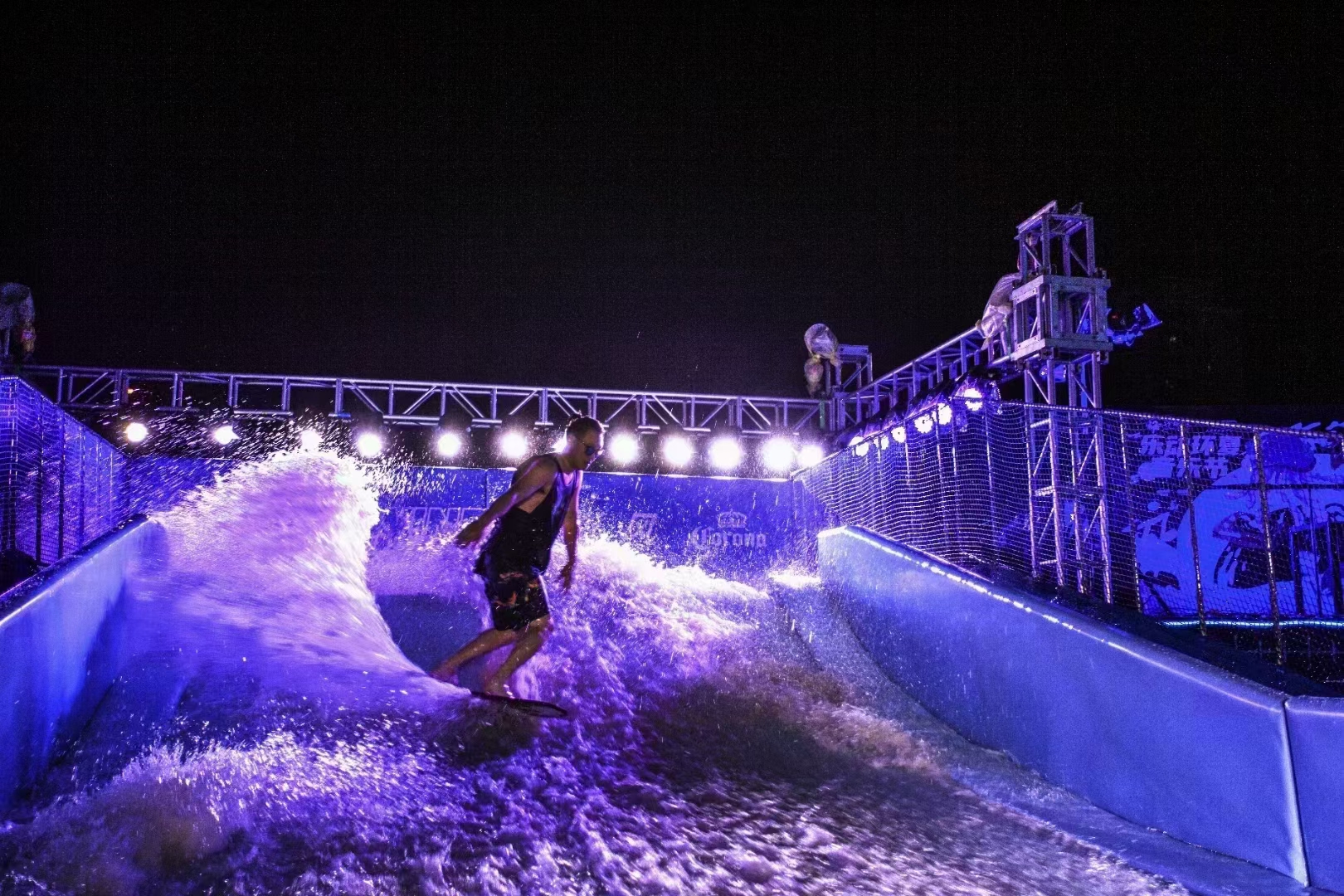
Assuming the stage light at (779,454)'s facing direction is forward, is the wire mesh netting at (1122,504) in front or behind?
in front

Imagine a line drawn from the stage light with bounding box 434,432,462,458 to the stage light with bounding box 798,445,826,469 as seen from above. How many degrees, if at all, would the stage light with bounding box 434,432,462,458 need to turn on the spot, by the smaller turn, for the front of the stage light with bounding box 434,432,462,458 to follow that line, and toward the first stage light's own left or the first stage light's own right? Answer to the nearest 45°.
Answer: approximately 90° to the first stage light's own left

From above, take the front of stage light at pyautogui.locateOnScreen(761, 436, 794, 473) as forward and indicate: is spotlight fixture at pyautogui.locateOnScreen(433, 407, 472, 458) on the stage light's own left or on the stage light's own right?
on the stage light's own right

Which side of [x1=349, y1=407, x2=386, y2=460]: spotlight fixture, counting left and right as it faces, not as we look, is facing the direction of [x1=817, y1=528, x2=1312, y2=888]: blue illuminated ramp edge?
front

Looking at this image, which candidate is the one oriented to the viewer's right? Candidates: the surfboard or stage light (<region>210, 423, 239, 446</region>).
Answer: the surfboard

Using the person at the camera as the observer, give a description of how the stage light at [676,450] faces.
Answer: facing the viewer

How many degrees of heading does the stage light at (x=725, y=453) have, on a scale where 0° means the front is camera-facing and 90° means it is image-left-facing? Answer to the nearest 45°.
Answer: approximately 0°

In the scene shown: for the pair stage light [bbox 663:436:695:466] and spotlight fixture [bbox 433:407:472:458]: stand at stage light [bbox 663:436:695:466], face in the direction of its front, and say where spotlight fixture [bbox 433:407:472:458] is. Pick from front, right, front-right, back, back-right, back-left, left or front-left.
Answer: right

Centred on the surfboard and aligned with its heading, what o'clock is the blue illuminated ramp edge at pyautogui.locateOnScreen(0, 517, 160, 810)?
The blue illuminated ramp edge is roughly at 6 o'clock from the surfboard.

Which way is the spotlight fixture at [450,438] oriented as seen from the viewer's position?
toward the camera

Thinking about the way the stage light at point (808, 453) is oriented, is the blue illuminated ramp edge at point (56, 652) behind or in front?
in front

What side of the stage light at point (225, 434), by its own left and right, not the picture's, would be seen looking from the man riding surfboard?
front

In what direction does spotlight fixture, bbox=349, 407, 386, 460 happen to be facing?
toward the camera

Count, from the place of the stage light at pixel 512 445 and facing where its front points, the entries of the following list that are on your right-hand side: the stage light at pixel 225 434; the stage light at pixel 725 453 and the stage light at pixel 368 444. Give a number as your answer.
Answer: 2

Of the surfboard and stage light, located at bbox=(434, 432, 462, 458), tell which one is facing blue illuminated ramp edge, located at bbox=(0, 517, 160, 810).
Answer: the stage light
